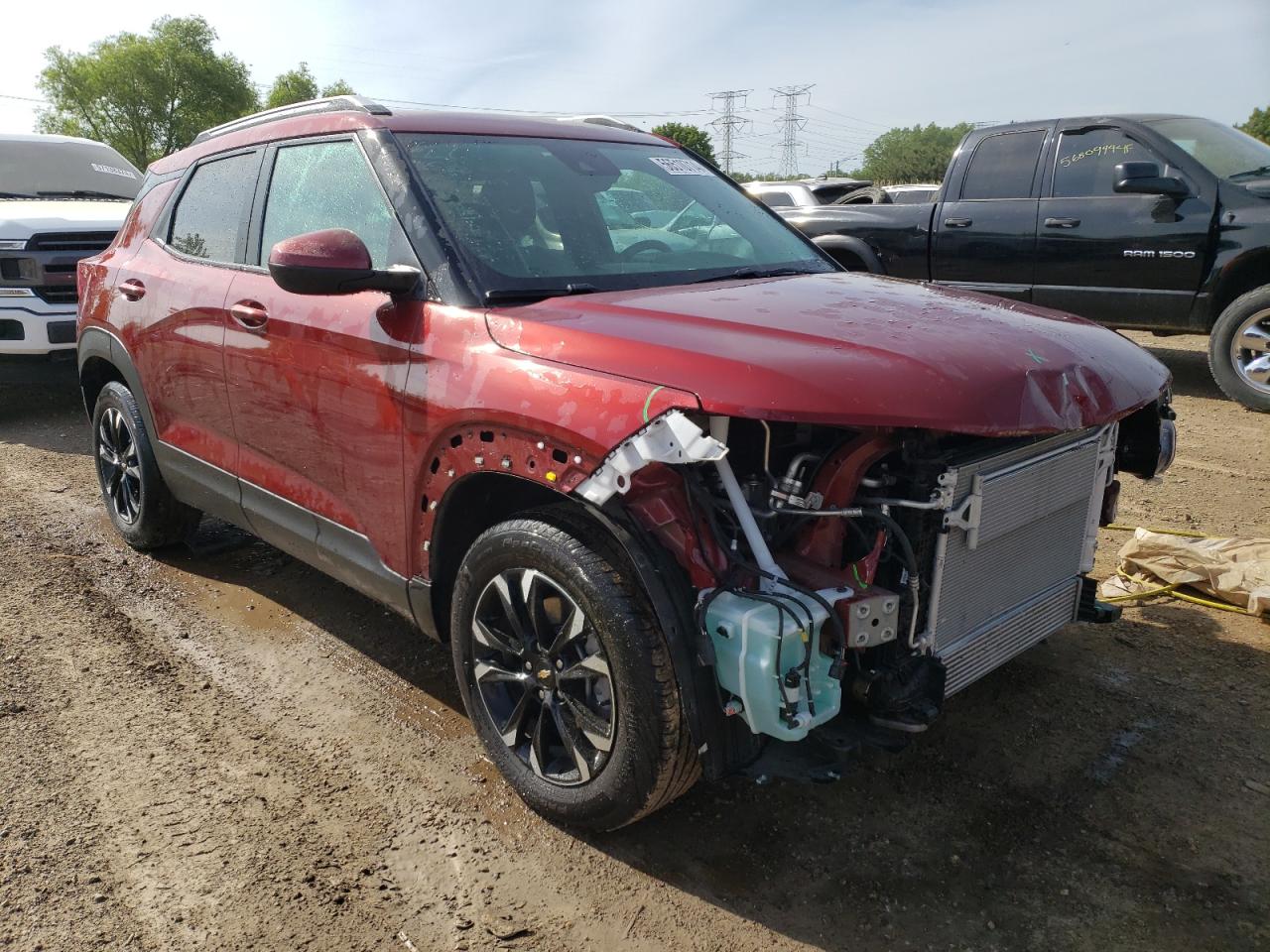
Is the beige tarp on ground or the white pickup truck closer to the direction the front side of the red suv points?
the beige tarp on ground

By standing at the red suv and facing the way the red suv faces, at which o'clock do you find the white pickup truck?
The white pickup truck is roughly at 6 o'clock from the red suv.

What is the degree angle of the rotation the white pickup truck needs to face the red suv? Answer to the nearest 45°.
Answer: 0° — it already faces it

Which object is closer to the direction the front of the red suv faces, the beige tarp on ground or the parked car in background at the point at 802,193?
the beige tarp on ground

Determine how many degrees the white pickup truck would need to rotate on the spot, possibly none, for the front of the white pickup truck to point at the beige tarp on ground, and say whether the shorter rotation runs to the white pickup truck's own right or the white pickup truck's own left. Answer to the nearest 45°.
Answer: approximately 45° to the white pickup truck's own left

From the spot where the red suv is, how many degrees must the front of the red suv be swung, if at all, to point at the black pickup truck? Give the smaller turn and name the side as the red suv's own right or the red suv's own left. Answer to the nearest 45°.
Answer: approximately 90° to the red suv's own left

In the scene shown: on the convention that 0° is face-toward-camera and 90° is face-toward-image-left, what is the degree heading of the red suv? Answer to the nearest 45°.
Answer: approximately 315°

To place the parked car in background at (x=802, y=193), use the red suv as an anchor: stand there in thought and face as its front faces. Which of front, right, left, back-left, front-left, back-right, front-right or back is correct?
back-left

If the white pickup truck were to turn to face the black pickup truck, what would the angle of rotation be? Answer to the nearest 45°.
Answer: approximately 45° to its left

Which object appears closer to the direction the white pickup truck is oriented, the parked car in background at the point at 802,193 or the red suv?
the red suv
